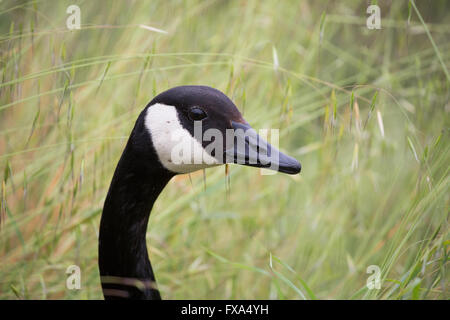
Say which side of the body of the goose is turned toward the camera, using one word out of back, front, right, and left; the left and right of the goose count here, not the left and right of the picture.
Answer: right
